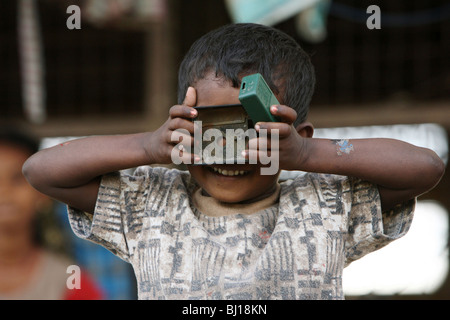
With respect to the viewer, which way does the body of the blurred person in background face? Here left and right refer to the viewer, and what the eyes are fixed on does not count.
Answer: facing the viewer

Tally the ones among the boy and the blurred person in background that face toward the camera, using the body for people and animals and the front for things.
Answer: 2

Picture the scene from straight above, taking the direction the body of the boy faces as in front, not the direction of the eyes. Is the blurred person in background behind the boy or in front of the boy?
behind

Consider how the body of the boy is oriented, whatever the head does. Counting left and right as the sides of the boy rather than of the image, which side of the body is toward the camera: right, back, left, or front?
front

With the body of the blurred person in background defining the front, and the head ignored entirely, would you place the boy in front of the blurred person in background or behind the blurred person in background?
in front
